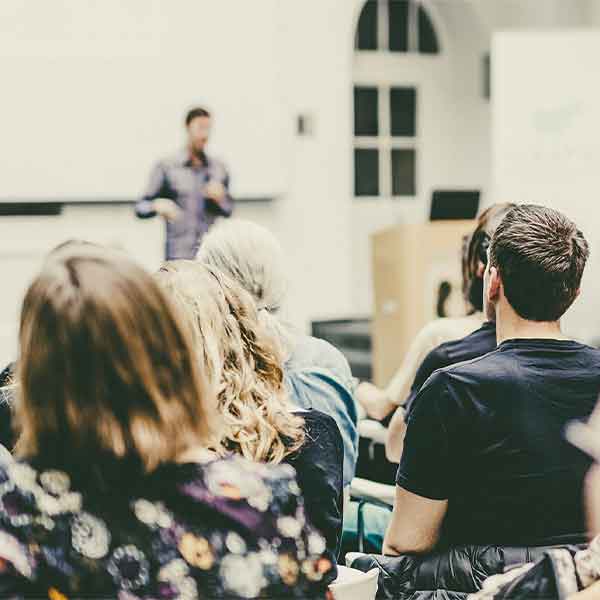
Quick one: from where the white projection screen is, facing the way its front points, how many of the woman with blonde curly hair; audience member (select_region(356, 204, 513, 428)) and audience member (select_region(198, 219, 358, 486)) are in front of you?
3

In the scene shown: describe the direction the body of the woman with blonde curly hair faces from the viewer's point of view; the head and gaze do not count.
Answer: away from the camera

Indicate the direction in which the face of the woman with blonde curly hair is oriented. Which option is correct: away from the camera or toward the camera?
away from the camera

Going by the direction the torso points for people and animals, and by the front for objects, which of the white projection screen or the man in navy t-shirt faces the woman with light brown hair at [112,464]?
the white projection screen

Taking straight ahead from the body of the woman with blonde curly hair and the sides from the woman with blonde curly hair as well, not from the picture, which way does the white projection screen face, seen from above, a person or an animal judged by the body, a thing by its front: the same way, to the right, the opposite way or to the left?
the opposite way

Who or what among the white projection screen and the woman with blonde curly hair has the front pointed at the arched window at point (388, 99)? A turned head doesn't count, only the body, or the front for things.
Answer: the woman with blonde curly hair

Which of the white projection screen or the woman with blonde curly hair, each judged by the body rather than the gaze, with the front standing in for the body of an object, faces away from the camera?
the woman with blonde curly hair

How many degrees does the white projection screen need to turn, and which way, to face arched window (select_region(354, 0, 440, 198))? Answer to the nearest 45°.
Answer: approximately 135° to its left

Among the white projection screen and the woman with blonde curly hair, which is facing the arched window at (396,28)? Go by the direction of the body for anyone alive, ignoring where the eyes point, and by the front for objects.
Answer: the woman with blonde curly hair

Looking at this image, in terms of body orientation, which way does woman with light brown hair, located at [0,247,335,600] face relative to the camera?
away from the camera

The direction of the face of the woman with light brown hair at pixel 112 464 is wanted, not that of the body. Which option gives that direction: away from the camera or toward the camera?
away from the camera

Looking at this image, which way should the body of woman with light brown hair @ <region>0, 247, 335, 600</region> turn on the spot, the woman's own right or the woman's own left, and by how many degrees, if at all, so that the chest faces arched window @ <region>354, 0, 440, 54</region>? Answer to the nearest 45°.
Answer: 0° — they already face it

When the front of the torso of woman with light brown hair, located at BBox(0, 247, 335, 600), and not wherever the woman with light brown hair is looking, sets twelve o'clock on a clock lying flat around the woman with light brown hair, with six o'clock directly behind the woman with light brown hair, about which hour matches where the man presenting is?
The man presenting is roughly at 12 o'clock from the woman with light brown hair.
